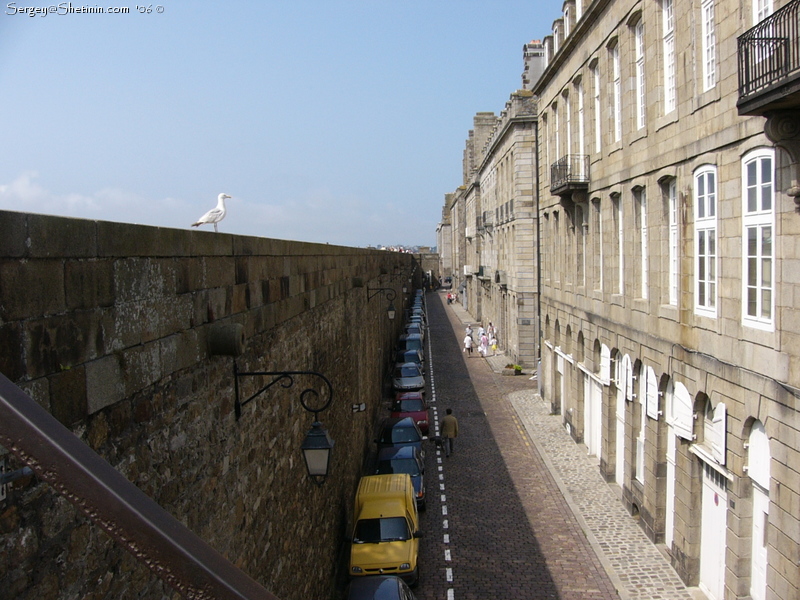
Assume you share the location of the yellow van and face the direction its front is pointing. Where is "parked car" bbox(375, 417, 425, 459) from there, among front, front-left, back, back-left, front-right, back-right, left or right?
back

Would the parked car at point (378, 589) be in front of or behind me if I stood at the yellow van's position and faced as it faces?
in front

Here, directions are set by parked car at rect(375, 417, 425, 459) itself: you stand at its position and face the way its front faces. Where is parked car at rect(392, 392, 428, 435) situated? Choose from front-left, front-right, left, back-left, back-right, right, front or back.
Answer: back

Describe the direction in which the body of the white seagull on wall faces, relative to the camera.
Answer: to the viewer's right

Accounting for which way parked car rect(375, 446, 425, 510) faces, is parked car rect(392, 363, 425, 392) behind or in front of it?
behind

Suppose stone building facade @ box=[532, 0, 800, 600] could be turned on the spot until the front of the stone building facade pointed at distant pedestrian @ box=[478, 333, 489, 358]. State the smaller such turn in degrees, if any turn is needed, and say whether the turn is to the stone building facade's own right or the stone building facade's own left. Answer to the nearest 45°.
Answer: approximately 135° to the stone building facade's own right

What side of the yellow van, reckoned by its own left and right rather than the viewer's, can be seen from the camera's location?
front

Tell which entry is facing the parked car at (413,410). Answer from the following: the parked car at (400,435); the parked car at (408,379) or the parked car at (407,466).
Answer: the parked car at (408,379)

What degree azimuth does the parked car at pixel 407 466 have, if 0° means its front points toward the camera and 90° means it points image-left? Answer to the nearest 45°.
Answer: approximately 0°

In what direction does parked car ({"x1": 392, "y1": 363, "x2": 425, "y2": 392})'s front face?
toward the camera

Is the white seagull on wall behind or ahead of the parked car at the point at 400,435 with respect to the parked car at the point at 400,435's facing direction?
ahead

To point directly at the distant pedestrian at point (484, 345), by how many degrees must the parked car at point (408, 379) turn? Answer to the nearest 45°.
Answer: approximately 180°

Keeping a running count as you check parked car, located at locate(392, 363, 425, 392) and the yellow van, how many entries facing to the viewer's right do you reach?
0

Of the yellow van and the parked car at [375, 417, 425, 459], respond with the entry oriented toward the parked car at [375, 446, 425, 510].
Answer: the parked car at [375, 417, 425, 459]
